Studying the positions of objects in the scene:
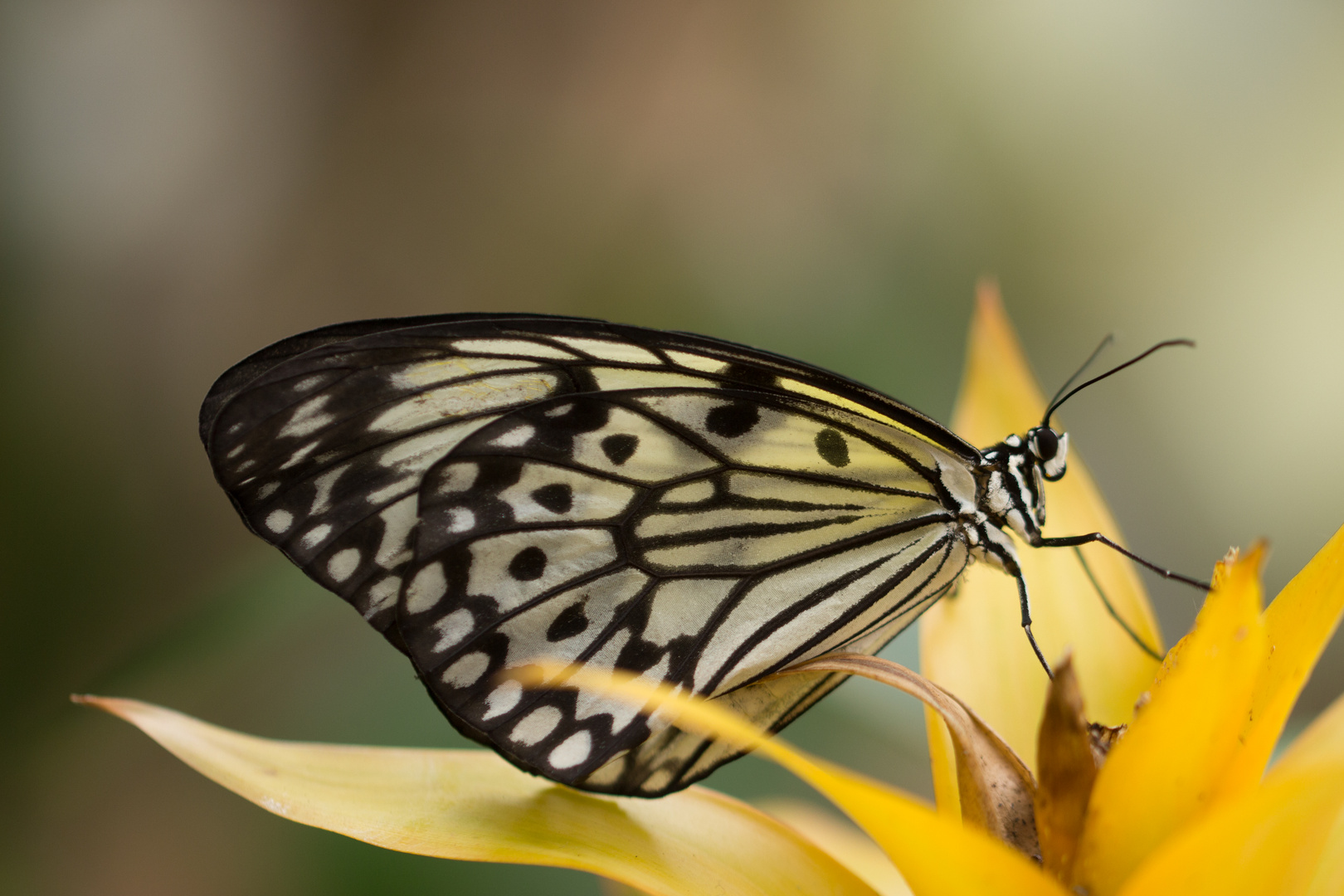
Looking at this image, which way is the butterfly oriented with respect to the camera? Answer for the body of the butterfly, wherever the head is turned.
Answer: to the viewer's right
